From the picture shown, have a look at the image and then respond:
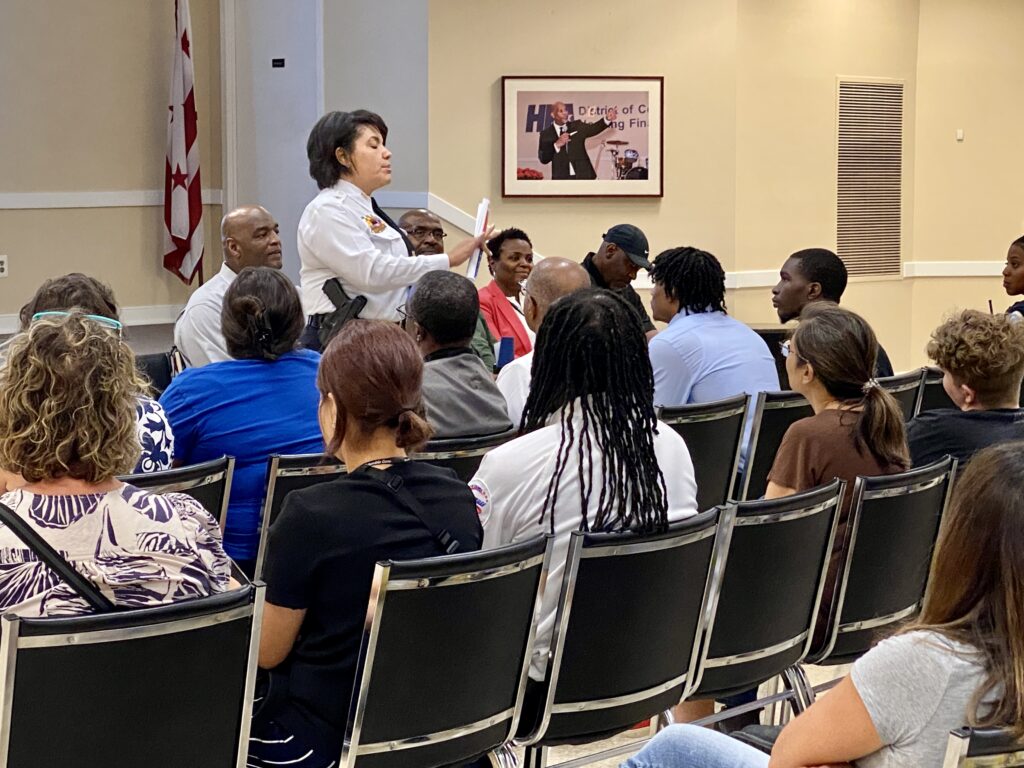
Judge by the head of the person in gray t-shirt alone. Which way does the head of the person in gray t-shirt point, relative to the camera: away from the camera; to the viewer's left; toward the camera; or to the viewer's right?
away from the camera

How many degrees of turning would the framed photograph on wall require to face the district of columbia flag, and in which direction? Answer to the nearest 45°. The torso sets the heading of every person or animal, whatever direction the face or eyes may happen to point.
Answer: approximately 90° to its right

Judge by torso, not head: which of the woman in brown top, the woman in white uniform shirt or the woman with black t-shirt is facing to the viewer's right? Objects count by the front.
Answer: the woman in white uniform shirt

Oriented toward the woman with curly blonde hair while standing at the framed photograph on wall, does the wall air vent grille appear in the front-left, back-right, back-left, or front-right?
back-left

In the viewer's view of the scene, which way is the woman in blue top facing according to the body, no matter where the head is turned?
away from the camera

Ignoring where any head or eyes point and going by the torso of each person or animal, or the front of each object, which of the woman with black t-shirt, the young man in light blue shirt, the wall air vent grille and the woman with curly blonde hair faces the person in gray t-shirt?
the wall air vent grille

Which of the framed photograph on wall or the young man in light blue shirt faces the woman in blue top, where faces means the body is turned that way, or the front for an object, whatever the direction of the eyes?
the framed photograph on wall

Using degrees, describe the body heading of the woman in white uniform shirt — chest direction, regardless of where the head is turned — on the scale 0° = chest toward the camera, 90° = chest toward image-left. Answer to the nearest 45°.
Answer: approximately 270°

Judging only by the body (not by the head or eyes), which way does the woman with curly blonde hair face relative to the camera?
away from the camera

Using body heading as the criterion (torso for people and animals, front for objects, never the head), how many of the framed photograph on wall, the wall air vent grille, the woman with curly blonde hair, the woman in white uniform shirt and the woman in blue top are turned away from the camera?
2

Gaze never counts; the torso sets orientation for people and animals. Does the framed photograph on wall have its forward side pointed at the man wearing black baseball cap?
yes

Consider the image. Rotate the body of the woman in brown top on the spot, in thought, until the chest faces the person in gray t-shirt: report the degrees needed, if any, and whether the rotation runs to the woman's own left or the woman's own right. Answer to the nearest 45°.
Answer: approximately 135° to the woman's own left
